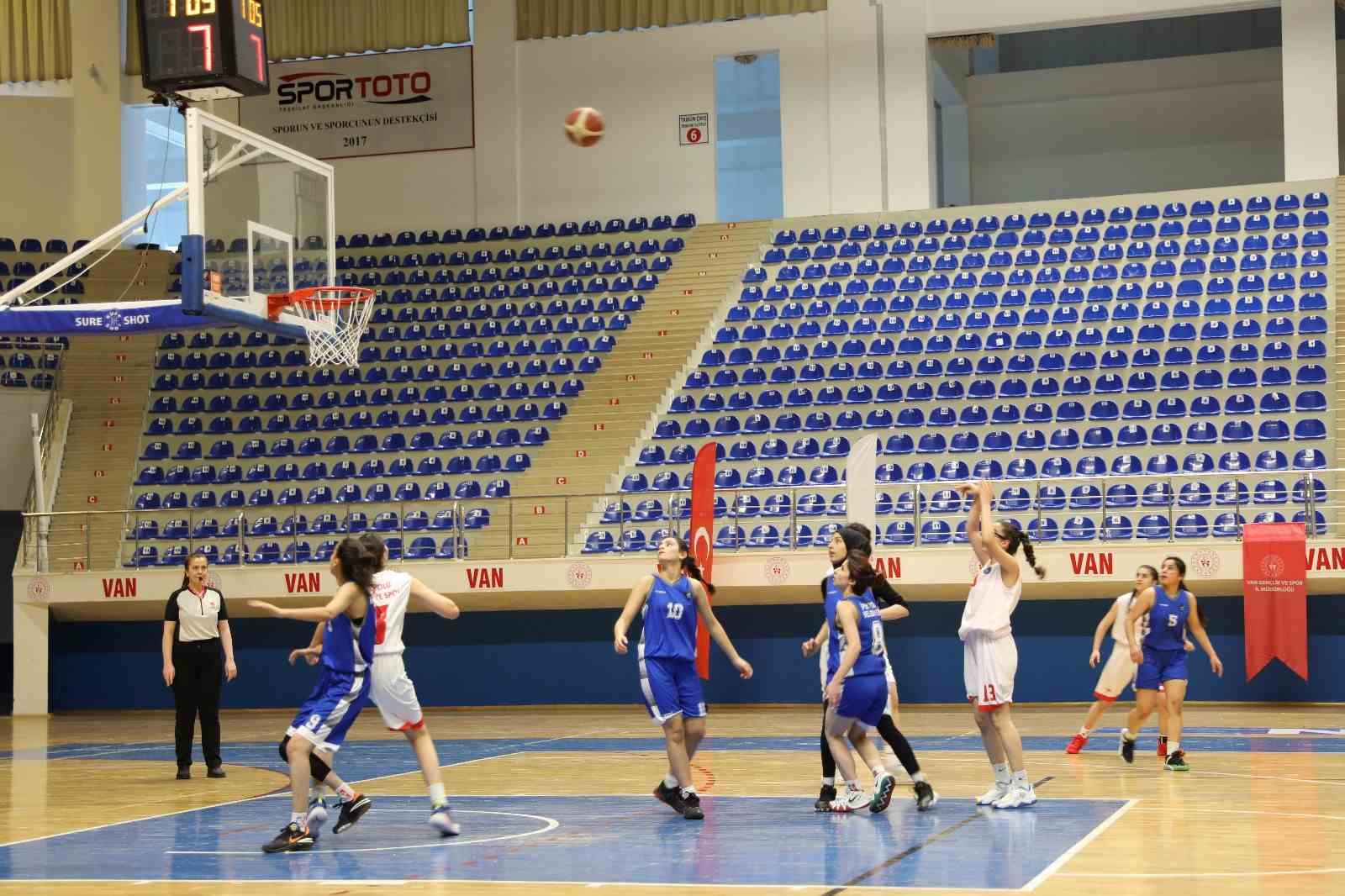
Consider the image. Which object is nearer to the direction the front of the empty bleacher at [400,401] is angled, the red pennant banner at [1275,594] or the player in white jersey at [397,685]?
the player in white jersey

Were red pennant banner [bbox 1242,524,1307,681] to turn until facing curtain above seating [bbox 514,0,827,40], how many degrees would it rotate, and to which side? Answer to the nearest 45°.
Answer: approximately 135° to its right

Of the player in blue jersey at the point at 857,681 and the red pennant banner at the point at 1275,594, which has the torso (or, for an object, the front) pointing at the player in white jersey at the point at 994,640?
the red pennant banner

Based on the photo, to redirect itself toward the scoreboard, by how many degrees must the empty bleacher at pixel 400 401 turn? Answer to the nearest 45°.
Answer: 0° — it already faces it

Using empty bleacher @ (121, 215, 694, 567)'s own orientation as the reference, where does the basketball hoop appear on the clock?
The basketball hoop is roughly at 12 o'clock from the empty bleacher.

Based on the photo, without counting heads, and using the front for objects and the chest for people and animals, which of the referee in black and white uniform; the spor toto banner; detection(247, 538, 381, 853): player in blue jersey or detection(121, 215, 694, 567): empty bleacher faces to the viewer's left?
the player in blue jersey

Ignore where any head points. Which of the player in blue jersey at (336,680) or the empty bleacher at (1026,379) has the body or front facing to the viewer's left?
the player in blue jersey

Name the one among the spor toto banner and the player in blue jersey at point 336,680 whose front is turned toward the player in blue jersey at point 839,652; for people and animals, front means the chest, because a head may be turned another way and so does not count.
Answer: the spor toto banner

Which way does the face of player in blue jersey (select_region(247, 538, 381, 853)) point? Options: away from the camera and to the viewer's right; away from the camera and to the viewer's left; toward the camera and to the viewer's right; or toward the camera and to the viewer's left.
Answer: away from the camera and to the viewer's left
